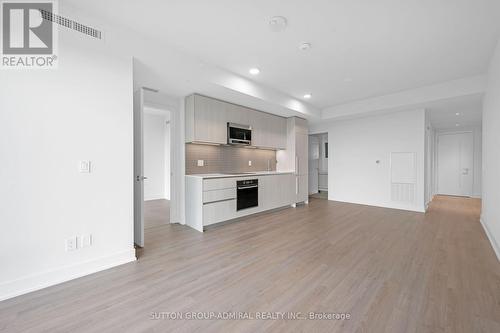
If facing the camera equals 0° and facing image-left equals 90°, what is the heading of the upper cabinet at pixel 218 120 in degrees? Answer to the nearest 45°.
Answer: approximately 315°

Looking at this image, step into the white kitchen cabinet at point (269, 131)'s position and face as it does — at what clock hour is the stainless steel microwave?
The stainless steel microwave is roughly at 3 o'clock from the white kitchen cabinet.

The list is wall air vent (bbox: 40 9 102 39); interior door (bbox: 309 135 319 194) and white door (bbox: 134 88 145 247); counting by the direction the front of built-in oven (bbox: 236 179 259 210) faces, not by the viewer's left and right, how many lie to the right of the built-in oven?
2

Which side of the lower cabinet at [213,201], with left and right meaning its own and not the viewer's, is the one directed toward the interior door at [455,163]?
left

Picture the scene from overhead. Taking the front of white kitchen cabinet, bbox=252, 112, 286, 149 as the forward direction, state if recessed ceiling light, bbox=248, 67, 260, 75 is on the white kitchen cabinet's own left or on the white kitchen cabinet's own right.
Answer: on the white kitchen cabinet's own right

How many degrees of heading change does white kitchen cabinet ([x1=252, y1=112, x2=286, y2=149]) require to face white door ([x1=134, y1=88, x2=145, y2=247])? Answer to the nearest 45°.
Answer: approximately 90° to its right

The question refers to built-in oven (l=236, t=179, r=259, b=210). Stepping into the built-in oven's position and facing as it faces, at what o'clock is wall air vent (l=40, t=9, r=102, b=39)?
The wall air vent is roughly at 3 o'clock from the built-in oven.

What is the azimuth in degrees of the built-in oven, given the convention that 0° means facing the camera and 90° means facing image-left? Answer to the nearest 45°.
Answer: approximately 315°
